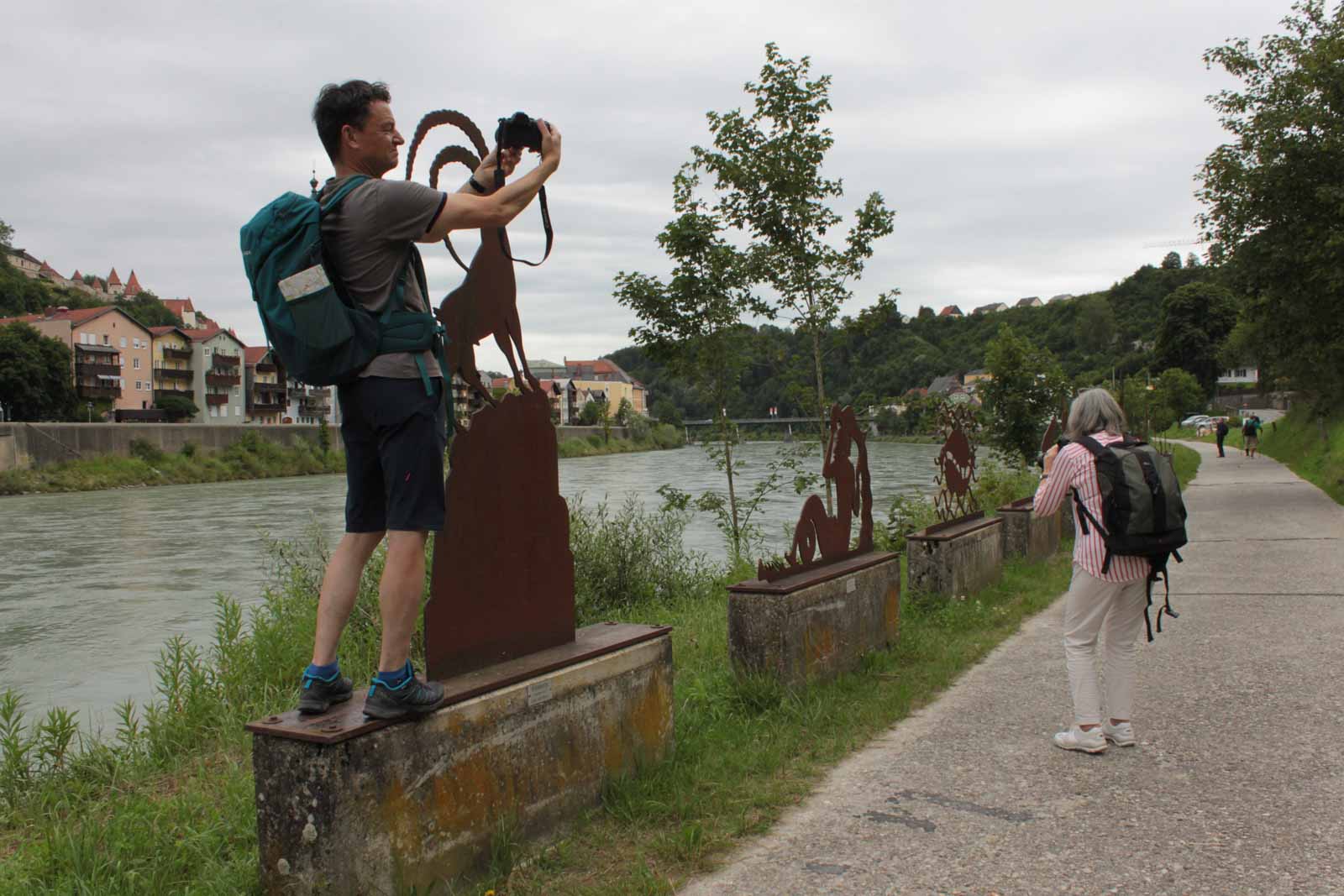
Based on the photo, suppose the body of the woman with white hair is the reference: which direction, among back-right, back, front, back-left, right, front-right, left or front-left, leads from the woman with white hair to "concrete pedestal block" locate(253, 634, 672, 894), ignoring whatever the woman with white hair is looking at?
left

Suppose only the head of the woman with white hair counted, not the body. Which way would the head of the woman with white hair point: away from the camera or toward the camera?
away from the camera

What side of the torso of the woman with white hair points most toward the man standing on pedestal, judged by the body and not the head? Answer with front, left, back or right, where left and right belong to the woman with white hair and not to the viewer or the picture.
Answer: left

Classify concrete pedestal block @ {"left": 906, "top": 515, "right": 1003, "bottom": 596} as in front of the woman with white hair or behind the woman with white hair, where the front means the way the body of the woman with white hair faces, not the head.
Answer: in front

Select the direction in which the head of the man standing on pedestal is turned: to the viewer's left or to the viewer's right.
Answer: to the viewer's right

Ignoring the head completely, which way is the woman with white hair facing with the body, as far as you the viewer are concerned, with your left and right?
facing away from the viewer and to the left of the viewer

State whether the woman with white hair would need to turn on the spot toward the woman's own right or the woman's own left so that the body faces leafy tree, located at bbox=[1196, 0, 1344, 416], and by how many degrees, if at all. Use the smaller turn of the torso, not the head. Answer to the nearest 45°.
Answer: approximately 45° to the woman's own right

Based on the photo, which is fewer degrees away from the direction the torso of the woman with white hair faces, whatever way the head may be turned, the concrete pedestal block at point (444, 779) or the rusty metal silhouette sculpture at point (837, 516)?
the rusty metal silhouette sculpture

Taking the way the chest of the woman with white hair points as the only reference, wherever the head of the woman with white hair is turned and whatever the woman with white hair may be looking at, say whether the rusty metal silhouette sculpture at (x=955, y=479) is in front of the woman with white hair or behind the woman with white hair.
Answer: in front

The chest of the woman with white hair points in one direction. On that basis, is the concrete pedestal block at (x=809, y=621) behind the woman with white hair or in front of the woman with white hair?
in front
